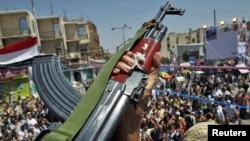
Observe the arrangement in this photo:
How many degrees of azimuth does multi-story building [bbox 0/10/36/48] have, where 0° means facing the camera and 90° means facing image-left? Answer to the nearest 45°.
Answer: approximately 315°
